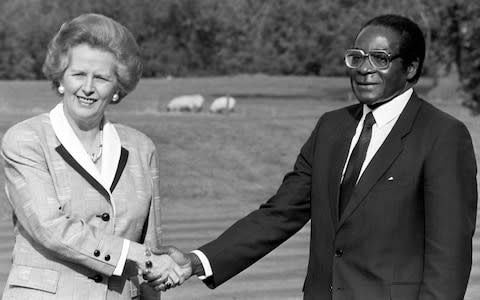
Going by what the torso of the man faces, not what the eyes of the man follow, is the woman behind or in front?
in front

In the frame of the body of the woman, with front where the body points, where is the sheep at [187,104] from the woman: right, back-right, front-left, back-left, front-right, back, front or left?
back-left

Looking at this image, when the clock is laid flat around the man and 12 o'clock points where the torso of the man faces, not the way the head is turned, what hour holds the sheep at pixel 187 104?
The sheep is roughly at 4 o'clock from the man.

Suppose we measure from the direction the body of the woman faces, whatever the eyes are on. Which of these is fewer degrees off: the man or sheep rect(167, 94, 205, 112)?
the man

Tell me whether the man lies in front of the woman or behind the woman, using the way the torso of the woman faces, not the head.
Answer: in front

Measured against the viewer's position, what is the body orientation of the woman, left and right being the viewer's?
facing the viewer and to the right of the viewer

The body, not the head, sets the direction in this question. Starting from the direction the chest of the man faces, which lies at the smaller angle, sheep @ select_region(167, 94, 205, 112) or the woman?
the woman

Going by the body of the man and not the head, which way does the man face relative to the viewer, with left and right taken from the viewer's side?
facing the viewer and to the left of the viewer

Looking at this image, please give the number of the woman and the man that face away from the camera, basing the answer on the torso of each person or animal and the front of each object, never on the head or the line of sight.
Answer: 0
